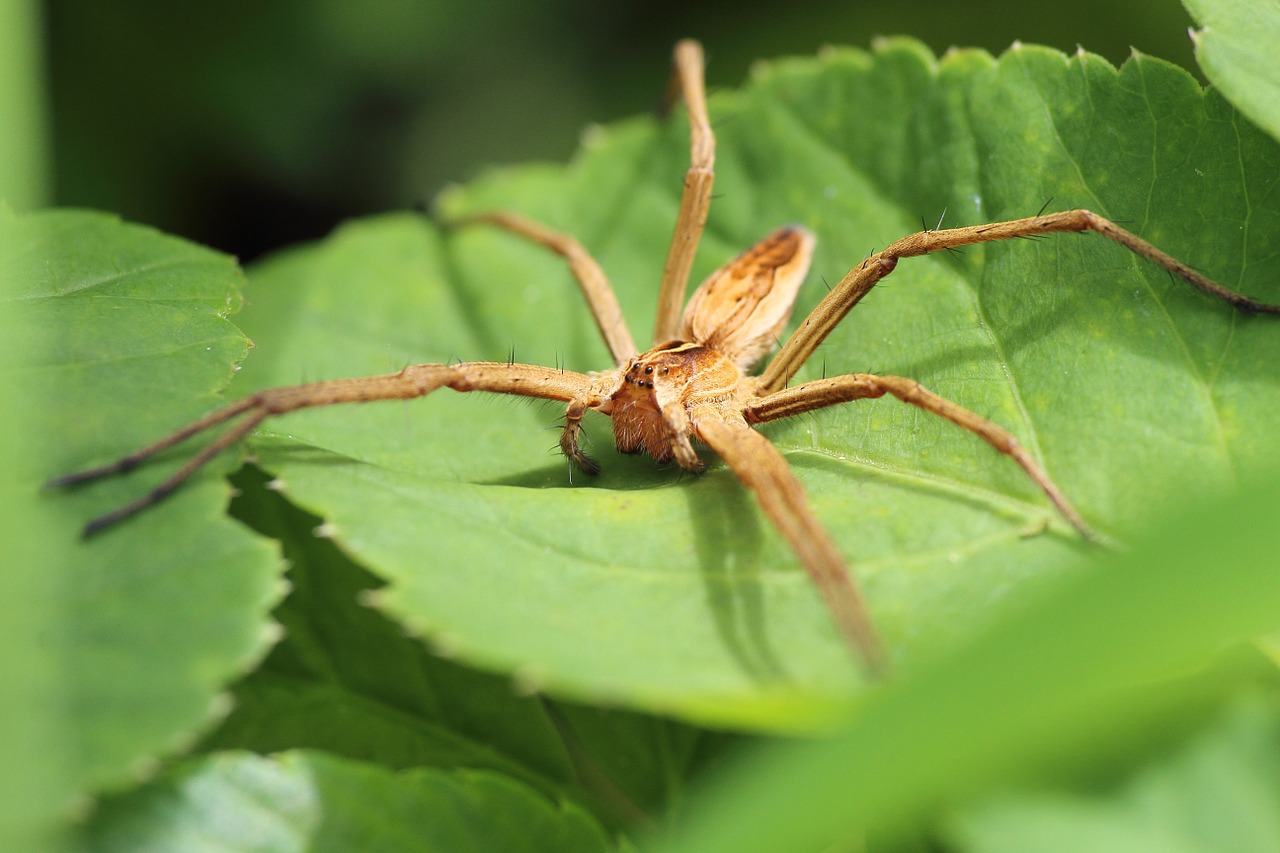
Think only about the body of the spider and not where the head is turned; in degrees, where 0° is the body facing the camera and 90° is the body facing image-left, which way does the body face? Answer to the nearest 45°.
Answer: approximately 45°

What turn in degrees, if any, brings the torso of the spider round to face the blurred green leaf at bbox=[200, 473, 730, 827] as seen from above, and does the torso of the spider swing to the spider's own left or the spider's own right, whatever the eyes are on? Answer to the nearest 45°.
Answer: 0° — it already faces it

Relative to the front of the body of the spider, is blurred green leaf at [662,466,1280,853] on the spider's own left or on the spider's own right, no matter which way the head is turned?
on the spider's own left

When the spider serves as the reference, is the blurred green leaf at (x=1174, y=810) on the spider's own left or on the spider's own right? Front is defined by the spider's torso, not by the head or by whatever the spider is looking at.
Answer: on the spider's own left
